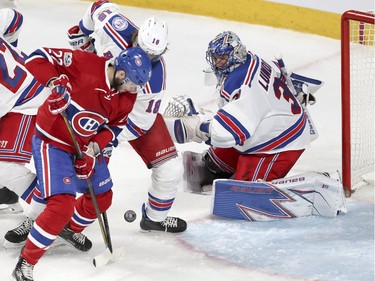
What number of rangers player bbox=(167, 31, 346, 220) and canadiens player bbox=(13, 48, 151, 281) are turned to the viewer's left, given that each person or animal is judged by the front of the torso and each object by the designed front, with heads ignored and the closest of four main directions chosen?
1

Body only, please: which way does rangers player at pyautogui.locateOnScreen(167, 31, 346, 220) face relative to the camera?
to the viewer's left

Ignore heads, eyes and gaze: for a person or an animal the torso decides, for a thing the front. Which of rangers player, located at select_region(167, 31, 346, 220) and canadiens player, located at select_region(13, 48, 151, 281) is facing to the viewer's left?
the rangers player

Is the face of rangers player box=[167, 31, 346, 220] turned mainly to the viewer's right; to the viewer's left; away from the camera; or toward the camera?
to the viewer's left

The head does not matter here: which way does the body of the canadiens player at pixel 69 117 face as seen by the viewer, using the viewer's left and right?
facing the viewer and to the right of the viewer

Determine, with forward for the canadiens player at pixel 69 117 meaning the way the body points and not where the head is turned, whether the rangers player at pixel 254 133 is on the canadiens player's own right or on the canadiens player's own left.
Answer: on the canadiens player's own left

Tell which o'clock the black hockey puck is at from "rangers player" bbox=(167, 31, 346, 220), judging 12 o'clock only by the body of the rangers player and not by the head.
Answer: The black hockey puck is roughly at 11 o'clock from the rangers player.

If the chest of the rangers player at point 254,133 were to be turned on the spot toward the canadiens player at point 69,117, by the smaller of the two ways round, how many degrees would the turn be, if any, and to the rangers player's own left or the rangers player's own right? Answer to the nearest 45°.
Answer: approximately 45° to the rangers player's own left

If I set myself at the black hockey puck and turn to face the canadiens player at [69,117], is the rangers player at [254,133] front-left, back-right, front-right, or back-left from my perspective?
back-left

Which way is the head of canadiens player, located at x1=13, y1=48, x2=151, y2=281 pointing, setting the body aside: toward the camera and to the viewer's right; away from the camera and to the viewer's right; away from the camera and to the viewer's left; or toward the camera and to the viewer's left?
toward the camera and to the viewer's right
